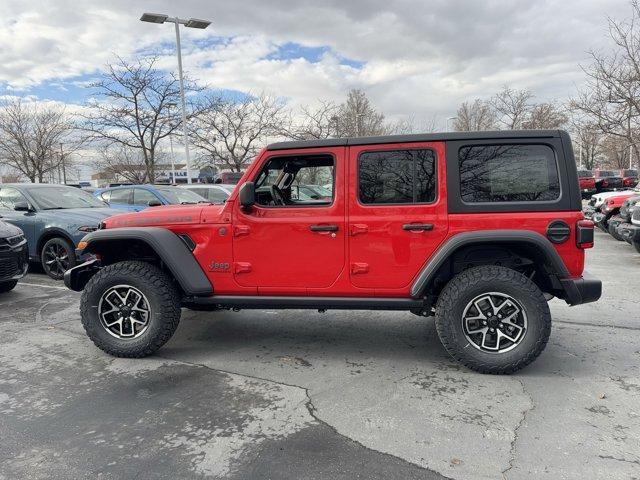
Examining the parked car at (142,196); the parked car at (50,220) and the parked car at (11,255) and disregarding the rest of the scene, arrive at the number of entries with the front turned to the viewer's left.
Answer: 0

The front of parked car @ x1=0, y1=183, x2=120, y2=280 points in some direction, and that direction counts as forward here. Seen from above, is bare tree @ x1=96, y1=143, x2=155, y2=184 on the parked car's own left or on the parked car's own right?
on the parked car's own left

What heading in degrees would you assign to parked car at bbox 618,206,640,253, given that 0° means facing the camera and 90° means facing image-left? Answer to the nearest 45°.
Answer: approximately 45°

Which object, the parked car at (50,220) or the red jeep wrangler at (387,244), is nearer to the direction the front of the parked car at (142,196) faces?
the red jeep wrangler

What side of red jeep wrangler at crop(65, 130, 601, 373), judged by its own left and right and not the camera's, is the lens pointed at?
left

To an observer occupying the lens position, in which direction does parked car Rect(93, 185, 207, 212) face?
facing the viewer and to the right of the viewer

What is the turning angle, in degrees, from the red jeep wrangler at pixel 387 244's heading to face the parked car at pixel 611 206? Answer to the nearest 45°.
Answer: approximately 135° to its right

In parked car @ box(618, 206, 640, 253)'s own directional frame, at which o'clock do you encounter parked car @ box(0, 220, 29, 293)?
parked car @ box(0, 220, 29, 293) is roughly at 12 o'clock from parked car @ box(618, 206, 640, 253).

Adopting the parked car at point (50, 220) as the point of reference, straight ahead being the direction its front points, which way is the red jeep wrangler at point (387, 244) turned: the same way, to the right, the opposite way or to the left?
the opposite way
